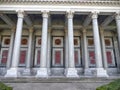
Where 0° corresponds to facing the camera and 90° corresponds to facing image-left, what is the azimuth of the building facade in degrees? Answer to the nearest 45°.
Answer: approximately 0°

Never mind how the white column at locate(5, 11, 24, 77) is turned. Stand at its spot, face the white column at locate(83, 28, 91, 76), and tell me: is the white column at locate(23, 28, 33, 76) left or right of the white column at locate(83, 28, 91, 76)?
left
